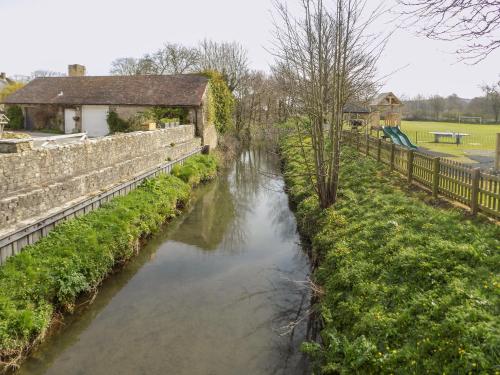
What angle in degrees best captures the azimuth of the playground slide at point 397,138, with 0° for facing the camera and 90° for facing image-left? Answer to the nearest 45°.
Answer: approximately 315°

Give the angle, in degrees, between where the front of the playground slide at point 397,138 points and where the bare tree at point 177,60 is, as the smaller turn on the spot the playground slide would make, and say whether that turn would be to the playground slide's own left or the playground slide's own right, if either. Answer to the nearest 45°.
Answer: approximately 180°

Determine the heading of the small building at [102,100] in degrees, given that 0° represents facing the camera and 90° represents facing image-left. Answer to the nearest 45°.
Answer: approximately 0°

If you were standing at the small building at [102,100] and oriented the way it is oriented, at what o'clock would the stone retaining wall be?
The stone retaining wall is roughly at 12 o'clock from the small building.

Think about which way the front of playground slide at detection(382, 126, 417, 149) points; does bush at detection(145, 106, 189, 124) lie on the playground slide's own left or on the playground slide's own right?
on the playground slide's own right
